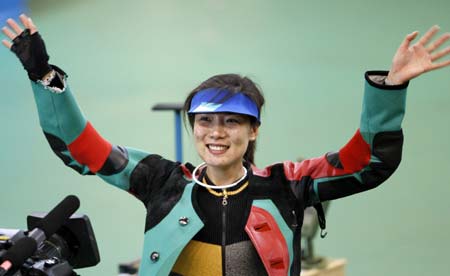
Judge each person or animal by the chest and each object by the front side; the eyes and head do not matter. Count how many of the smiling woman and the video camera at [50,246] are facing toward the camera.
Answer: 1

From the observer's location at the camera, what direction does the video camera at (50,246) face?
facing away from the viewer and to the right of the viewer

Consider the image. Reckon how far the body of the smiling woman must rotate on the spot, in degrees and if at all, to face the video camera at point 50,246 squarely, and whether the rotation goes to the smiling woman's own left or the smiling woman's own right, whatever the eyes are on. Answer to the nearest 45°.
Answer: approximately 45° to the smiling woman's own right
